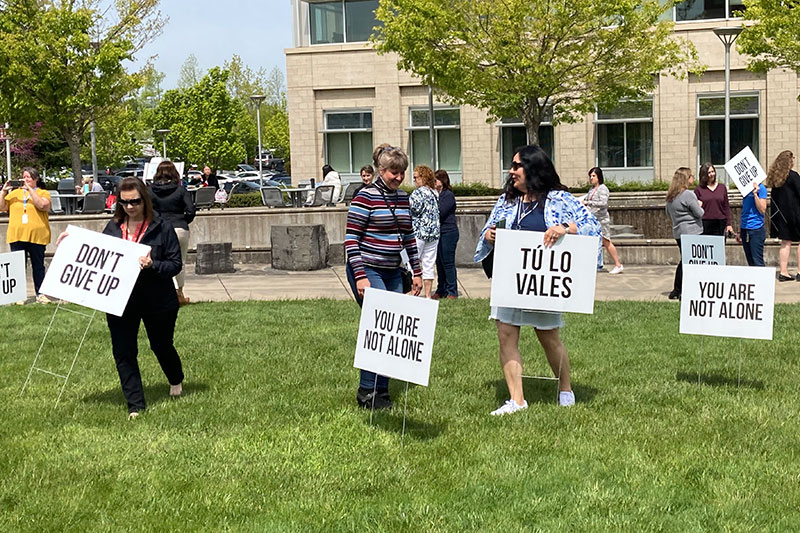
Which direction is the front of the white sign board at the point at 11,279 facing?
toward the camera

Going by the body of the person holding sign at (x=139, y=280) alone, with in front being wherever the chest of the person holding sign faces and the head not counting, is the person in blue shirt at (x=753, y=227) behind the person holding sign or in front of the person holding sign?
behind

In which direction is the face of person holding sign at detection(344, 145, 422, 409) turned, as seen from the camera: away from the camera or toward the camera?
toward the camera

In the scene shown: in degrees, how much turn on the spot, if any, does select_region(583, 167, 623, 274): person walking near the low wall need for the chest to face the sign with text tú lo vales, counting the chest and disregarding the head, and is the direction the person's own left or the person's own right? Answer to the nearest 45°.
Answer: approximately 45° to the person's own left

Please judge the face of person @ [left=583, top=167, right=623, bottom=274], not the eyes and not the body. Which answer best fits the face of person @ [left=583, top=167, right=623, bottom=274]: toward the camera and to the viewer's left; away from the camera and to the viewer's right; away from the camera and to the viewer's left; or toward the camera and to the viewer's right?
toward the camera and to the viewer's left

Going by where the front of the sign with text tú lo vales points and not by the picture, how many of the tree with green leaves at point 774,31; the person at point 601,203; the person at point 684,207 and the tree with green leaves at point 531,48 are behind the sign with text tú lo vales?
4

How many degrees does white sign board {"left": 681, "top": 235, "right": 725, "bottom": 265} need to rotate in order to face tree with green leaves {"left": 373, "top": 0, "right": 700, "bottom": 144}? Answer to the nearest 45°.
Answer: approximately 180°

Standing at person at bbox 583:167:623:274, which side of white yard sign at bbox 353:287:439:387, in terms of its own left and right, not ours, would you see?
back

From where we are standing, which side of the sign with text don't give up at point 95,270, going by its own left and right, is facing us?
front

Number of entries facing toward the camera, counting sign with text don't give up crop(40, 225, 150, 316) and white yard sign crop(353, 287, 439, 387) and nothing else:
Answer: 2

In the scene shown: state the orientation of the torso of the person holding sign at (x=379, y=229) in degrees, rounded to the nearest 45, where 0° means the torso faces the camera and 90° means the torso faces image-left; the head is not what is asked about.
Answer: approximately 315°

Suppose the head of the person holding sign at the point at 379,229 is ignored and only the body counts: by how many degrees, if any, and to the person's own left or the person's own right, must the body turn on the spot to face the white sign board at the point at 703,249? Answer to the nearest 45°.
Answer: approximately 90° to the person's own left

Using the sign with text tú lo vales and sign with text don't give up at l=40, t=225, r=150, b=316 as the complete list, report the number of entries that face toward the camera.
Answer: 2

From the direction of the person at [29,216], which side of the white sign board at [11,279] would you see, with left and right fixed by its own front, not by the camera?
back

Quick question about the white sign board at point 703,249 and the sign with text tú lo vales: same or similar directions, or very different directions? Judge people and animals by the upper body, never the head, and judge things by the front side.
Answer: same or similar directions
